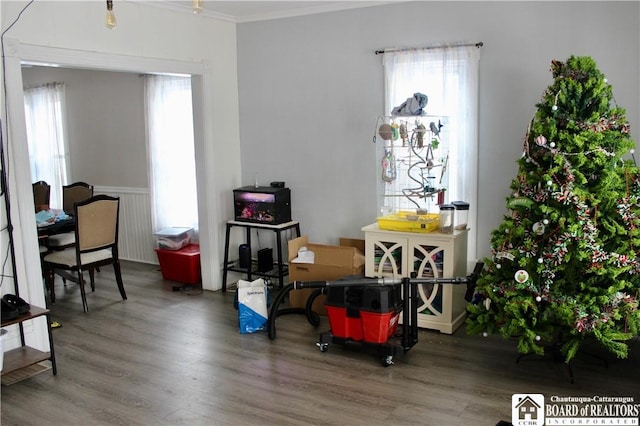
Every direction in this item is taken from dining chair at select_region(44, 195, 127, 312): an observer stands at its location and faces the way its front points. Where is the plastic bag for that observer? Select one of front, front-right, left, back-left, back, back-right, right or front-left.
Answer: back

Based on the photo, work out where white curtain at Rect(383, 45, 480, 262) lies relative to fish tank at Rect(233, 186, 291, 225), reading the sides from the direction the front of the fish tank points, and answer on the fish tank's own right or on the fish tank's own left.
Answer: on the fish tank's own left

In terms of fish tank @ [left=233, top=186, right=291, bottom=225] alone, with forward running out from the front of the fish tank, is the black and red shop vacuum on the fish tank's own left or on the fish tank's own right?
on the fish tank's own left

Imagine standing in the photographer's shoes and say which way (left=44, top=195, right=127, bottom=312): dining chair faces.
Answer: facing away from the viewer and to the left of the viewer

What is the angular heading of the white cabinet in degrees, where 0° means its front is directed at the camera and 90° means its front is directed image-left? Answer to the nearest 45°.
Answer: approximately 45°

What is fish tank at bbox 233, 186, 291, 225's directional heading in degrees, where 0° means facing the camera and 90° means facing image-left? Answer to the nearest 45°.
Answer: approximately 45°

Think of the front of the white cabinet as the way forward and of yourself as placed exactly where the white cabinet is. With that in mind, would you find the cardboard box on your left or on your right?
on your right

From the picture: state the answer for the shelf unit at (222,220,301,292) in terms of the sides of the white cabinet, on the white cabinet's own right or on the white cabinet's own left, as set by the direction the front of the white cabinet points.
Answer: on the white cabinet's own right

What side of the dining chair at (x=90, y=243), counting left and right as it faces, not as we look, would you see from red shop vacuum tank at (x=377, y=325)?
back

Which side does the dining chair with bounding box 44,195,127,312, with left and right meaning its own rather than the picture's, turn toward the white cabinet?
back

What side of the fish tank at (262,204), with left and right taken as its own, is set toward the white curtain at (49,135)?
right
